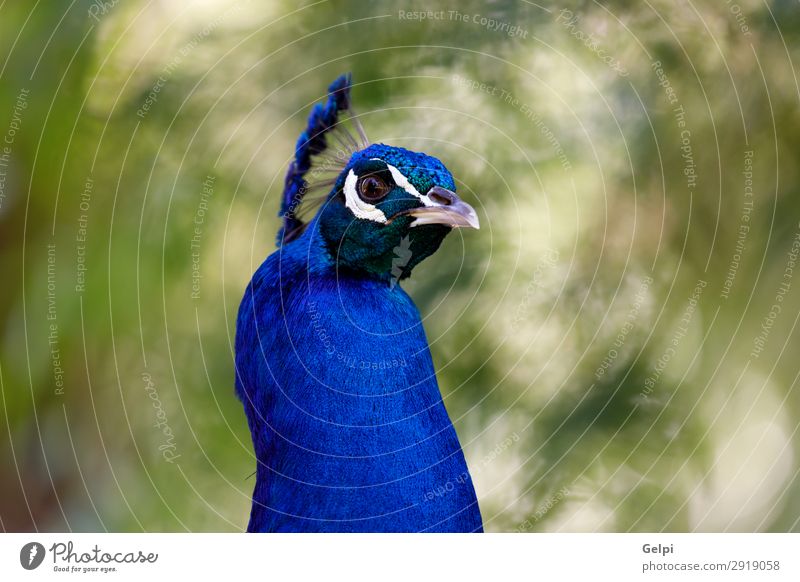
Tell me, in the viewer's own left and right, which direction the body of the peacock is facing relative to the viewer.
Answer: facing the viewer and to the right of the viewer
